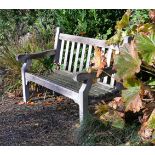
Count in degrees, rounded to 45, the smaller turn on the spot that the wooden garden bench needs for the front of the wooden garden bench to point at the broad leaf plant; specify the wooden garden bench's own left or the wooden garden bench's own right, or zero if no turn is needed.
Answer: approximately 45° to the wooden garden bench's own left
